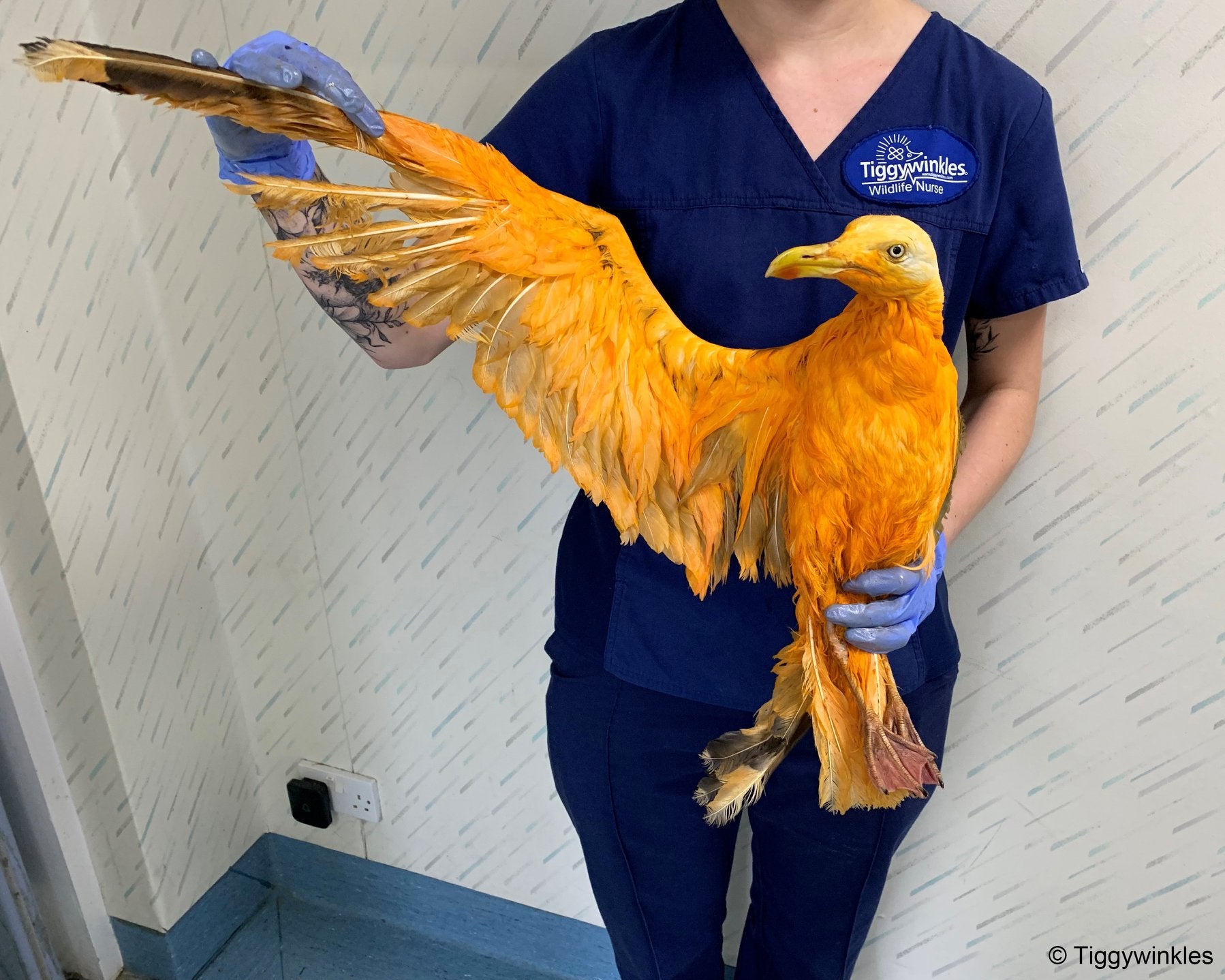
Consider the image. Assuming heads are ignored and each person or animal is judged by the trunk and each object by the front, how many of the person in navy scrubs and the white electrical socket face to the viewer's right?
0

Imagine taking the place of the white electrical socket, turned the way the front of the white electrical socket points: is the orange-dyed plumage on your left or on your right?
on your left

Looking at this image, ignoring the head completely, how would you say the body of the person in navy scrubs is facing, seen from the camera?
toward the camera
